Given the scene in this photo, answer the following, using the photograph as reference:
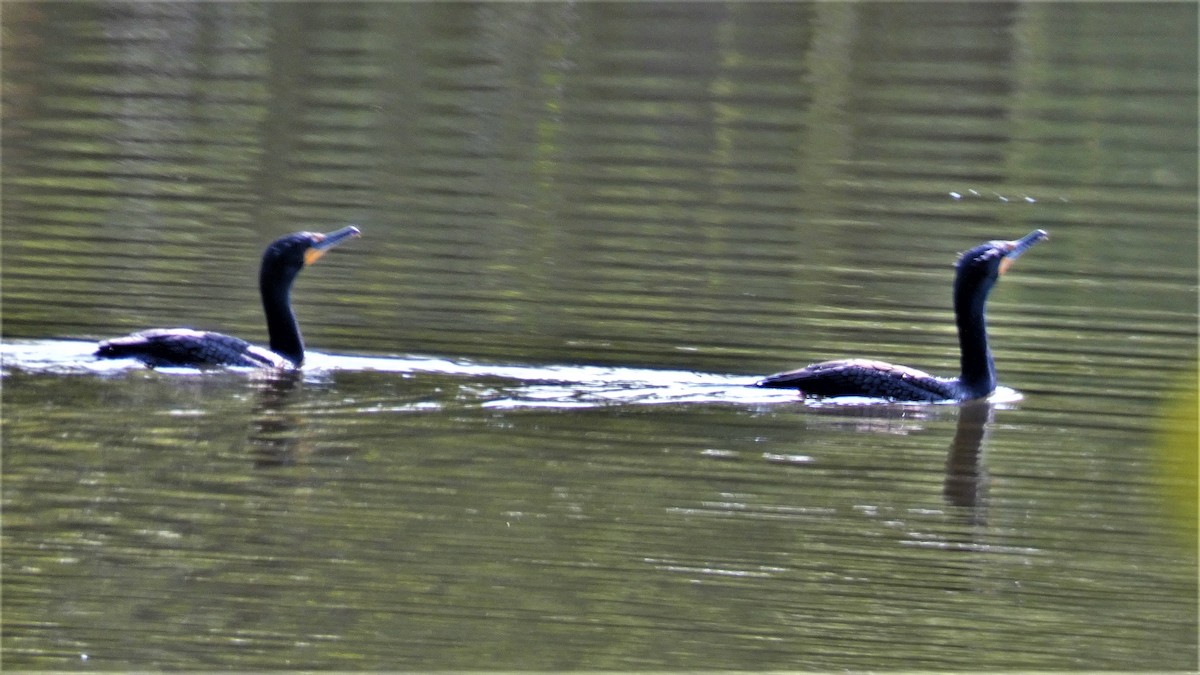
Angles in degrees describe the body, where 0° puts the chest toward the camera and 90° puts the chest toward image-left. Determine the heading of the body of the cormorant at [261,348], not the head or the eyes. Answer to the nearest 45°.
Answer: approximately 270°

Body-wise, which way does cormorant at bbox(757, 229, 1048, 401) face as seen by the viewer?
to the viewer's right

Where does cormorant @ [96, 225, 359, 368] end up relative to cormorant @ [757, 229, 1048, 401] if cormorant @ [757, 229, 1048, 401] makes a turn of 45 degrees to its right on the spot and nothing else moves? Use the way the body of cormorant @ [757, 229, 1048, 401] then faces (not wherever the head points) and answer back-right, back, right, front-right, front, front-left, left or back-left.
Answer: back-right
